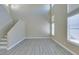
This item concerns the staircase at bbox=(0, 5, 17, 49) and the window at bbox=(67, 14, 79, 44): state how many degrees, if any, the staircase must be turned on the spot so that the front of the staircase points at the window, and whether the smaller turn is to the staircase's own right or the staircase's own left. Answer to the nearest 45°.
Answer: approximately 45° to the staircase's own left
